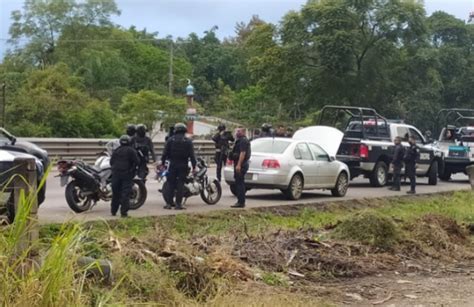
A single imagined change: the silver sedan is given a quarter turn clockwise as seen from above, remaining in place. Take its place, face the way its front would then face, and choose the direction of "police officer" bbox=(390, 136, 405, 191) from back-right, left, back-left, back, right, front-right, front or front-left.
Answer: left

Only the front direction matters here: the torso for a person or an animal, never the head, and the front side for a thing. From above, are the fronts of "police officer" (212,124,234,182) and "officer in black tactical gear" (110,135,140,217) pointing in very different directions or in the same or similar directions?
very different directions

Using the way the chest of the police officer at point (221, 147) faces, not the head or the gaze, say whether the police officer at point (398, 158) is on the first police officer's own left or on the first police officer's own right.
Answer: on the first police officer's own left

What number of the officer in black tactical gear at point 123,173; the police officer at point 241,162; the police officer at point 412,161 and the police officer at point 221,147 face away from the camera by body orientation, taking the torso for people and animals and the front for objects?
1

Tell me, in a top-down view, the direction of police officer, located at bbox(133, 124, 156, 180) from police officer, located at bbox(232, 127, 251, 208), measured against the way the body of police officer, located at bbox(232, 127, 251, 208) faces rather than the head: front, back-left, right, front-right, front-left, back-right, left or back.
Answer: front

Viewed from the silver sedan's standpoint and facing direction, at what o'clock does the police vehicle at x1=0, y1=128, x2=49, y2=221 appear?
The police vehicle is roughly at 6 o'clock from the silver sedan.

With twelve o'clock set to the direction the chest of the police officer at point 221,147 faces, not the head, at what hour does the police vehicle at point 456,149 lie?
The police vehicle is roughly at 8 o'clock from the police officer.

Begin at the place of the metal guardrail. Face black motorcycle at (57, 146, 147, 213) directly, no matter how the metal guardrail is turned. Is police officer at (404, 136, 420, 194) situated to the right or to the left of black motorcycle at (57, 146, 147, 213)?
left

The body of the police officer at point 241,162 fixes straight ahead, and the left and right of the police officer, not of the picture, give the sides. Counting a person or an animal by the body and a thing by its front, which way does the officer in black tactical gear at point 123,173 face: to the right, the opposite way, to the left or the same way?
to the right

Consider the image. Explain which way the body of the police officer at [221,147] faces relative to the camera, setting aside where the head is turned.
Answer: toward the camera
